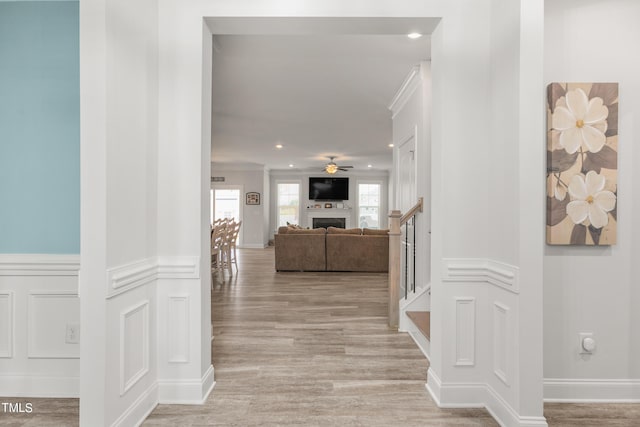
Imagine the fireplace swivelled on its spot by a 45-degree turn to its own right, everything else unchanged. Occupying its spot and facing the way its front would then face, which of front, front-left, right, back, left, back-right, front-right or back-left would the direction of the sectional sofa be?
front-left

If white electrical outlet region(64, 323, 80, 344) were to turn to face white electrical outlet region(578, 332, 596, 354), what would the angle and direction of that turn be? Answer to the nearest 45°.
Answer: approximately 45° to its left

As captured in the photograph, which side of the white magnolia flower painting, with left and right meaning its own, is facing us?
front

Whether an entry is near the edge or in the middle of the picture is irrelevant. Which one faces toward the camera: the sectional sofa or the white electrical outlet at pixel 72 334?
the white electrical outlet

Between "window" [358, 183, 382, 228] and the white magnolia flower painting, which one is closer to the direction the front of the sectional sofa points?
the window

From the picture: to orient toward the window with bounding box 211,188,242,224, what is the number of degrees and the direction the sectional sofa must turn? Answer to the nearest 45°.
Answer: approximately 45° to its left

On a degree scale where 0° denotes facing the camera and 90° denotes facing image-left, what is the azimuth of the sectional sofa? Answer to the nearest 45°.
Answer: approximately 180°

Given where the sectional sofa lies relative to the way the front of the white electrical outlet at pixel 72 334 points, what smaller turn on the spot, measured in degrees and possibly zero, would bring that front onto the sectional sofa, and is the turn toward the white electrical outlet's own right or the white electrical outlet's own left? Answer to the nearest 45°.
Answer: approximately 135° to the white electrical outlet's own left

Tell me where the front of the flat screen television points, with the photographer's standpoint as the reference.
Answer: facing the viewer

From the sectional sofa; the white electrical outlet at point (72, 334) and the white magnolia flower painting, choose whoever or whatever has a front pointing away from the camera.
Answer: the sectional sofa

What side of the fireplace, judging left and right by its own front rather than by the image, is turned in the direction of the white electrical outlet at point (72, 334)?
front
